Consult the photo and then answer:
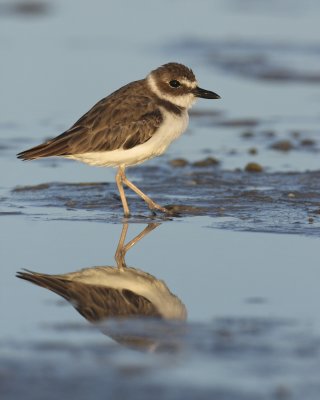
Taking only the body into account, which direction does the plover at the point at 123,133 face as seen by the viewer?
to the viewer's right

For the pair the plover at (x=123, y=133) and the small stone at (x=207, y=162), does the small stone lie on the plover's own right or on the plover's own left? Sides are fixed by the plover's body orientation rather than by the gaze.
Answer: on the plover's own left

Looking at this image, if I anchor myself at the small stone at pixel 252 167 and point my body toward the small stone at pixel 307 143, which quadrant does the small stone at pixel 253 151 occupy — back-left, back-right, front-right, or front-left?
front-left

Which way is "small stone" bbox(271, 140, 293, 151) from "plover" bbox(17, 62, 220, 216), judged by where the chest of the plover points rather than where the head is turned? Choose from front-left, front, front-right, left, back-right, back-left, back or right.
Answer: front-left

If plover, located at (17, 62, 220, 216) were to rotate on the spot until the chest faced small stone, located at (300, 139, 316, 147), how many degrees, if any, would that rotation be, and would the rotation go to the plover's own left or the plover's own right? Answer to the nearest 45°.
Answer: approximately 45° to the plover's own left

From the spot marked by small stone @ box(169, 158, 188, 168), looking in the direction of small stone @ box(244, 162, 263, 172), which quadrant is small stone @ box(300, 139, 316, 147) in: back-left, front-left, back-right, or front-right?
front-left

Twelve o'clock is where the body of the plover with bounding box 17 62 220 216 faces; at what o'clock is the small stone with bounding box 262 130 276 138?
The small stone is roughly at 10 o'clock from the plover.

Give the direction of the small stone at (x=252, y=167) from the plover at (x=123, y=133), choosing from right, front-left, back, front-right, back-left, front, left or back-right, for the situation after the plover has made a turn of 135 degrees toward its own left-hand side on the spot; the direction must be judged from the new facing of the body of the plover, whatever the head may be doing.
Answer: right
